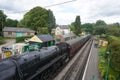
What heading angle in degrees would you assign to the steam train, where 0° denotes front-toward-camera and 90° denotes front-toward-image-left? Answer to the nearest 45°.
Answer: approximately 45°

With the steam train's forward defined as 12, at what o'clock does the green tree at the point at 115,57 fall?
The green tree is roughly at 7 o'clock from the steam train.
